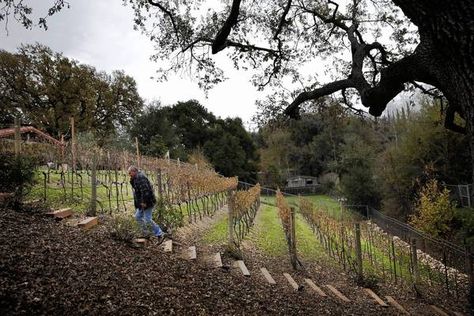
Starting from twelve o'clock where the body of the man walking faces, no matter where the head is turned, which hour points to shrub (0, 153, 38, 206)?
The shrub is roughly at 12 o'clock from the man walking.

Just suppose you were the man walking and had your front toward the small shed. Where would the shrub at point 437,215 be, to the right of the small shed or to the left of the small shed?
right

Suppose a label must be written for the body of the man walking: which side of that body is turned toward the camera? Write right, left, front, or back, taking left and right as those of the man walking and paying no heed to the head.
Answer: left

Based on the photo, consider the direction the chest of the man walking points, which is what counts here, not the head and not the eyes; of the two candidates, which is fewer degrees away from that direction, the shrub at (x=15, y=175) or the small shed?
the shrub

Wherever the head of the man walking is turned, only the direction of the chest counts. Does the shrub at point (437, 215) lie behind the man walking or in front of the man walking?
behind
